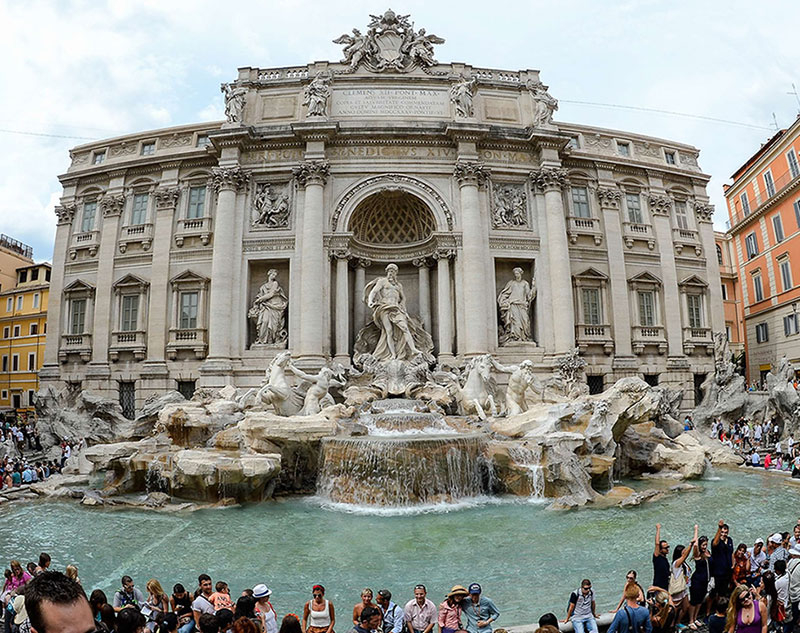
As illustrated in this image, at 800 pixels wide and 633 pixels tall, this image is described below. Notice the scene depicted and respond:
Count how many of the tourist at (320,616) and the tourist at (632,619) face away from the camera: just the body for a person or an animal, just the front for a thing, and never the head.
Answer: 1

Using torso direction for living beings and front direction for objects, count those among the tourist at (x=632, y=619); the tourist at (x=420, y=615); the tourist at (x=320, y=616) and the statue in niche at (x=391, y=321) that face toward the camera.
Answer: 3

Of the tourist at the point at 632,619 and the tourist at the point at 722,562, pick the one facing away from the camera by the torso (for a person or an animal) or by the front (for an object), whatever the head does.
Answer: the tourist at the point at 632,619

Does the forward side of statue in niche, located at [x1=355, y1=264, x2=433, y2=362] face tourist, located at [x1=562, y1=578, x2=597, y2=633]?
yes

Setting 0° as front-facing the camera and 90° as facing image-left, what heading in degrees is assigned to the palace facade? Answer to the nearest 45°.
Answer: approximately 0°

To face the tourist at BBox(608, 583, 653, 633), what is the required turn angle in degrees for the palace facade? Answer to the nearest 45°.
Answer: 0° — it already faces them

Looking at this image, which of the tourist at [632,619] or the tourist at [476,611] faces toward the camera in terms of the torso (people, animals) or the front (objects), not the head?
the tourist at [476,611]

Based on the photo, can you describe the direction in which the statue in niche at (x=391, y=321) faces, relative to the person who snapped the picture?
facing the viewer

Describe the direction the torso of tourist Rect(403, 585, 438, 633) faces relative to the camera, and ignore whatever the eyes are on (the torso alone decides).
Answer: toward the camera

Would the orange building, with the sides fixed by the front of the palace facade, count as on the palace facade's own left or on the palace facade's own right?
on the palace facade's own left

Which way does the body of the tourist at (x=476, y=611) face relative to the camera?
toward the camera

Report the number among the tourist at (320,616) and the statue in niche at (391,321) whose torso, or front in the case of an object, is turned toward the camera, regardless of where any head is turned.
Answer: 2

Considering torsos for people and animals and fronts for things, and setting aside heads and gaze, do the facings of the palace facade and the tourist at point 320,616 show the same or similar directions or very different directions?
same or similar directions

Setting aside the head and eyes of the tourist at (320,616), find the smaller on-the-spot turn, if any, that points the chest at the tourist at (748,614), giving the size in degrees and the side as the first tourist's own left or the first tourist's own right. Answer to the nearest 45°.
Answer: approximately 90° to the first tourist's own left

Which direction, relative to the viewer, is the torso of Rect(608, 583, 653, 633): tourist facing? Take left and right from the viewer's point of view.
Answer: facing away from the viewer
